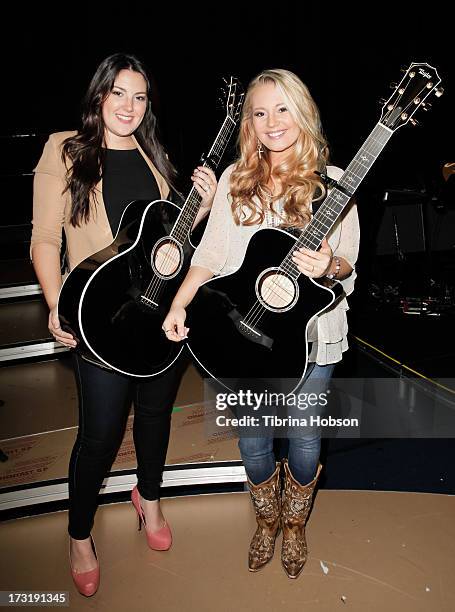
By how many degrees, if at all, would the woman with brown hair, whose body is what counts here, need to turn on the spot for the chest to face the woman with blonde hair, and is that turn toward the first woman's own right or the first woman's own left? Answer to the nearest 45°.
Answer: approximately 45° to the first woman's own left

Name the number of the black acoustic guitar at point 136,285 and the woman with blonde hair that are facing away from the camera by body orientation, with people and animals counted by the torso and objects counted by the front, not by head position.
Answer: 0

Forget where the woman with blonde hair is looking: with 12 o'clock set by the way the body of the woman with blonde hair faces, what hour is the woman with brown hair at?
The woman with brown hair is roughly at 3 o'clock from the woman with blonde hair.

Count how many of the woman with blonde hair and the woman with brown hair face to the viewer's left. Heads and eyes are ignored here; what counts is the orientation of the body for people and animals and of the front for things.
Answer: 0

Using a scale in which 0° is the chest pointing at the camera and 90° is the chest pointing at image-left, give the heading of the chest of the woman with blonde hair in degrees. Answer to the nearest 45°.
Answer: approximately 0°

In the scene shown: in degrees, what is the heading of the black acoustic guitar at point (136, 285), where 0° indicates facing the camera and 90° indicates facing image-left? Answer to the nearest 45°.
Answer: approximately 315°
